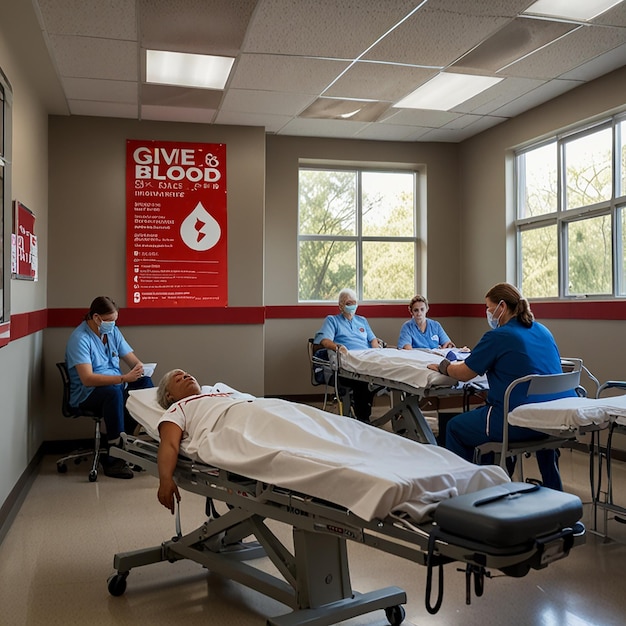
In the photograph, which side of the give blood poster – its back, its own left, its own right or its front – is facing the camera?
front

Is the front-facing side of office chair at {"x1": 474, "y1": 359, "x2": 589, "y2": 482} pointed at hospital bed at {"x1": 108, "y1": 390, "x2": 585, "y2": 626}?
no

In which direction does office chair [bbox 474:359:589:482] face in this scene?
to the viewer's left

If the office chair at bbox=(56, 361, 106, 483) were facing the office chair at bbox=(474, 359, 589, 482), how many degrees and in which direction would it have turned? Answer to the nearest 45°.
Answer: approximately 45° to its right

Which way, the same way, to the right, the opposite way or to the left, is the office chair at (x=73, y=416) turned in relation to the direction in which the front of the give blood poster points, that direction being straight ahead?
to the left

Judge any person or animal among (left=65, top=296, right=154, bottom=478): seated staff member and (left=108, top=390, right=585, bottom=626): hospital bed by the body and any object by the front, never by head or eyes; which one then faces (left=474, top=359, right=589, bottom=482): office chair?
the seated staff member

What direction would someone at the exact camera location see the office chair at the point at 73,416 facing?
facing to the right of the viewer

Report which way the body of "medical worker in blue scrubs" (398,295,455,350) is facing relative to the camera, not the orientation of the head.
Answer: toward the camera

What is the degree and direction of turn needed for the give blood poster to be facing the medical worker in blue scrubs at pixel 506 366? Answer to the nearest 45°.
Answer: approximately 45° to its left

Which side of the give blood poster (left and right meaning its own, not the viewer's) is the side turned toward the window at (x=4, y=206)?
front

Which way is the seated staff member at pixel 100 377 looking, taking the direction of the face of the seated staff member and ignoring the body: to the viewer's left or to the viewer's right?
to the viewer's right

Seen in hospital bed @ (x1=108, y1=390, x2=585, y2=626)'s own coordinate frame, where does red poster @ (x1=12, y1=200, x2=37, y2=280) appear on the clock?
The red poster is roughly at 6 o'clock from the hospital bed.

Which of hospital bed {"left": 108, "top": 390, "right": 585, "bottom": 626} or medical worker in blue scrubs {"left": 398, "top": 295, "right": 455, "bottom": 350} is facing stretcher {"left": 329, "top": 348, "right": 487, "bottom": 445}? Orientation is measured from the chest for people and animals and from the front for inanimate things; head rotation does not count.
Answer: the medical worker in blue scrubs

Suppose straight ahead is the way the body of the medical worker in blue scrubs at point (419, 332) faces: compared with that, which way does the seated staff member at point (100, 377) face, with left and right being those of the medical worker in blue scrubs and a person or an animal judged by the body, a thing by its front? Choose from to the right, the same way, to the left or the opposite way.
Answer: to the left

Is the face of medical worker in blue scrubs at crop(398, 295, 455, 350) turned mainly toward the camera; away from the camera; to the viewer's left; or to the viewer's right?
toward the camera

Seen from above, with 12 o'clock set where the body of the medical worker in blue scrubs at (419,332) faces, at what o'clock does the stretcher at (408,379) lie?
The stretcher is roughly at 12 o'clock from the medical worker in blue scrubs.
